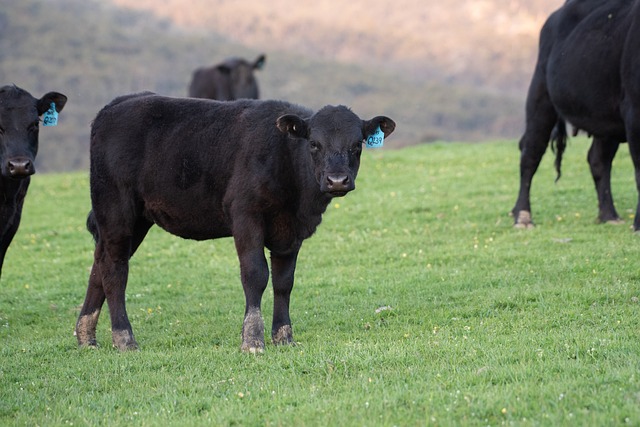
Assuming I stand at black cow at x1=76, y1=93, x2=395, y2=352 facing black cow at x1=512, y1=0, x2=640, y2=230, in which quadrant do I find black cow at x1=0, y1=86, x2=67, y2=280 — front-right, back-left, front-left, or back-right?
back-left

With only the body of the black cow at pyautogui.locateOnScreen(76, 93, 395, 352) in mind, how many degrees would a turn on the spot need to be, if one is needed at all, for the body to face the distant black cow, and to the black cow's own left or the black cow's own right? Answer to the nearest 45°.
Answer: approximately 135° to the black cow's own left

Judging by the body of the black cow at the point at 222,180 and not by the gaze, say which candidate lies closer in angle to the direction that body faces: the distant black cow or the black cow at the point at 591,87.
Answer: the black cow

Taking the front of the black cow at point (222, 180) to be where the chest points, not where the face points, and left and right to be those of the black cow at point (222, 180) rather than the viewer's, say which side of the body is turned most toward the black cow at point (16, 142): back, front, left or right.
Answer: back

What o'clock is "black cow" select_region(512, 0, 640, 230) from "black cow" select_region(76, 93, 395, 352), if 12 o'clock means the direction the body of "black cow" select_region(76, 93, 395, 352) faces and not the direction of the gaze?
"black cow" select_region(512, 0, 640, 230) is roughly at 9 o'clock from "black cow" select_region(76, 93, 395, 352).

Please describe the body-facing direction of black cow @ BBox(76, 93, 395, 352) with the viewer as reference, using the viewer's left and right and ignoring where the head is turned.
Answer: facing the viewer and to the right of the viewer

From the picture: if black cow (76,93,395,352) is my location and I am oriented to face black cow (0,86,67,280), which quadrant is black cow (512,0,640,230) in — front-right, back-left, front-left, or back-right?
back-right
